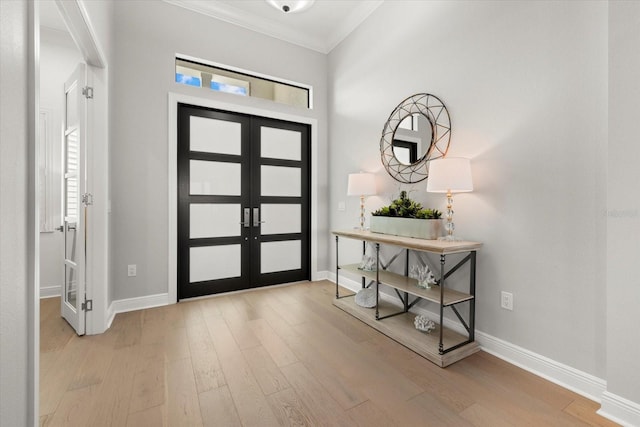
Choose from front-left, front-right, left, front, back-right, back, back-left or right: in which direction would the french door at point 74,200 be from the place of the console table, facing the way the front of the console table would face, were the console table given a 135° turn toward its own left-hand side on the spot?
back

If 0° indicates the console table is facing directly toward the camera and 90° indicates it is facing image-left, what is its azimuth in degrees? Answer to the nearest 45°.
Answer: approximately 45°
